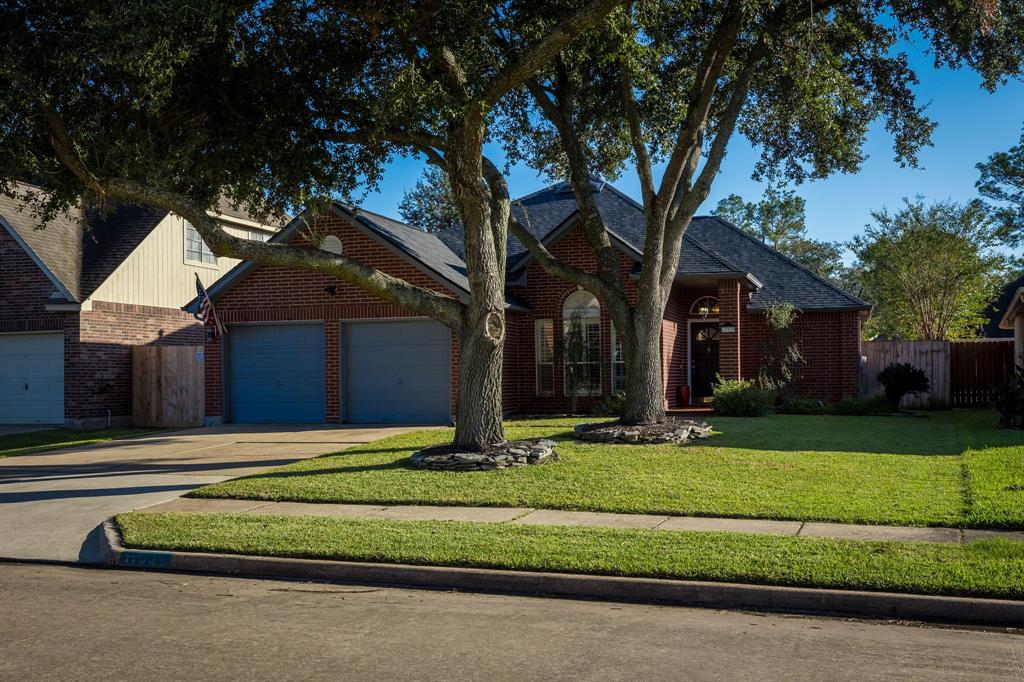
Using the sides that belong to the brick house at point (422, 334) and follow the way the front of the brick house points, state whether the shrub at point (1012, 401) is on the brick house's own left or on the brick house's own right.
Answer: on the brick house's own left

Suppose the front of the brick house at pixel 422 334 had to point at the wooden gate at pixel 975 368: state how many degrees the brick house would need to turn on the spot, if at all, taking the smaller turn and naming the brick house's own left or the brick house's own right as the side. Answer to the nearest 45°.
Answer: approximately 90° to the brick house's own left

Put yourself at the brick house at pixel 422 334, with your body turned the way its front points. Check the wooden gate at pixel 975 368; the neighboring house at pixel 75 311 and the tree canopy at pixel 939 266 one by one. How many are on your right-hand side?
1

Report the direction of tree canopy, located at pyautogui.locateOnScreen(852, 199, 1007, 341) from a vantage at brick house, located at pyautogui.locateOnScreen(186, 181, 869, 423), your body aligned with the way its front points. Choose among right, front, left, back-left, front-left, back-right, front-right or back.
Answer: back-left

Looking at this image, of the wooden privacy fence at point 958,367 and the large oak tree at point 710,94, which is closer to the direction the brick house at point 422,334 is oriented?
the large oak tree

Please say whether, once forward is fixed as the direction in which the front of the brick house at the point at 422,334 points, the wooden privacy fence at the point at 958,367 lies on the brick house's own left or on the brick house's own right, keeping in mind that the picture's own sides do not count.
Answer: on the brick house's own left

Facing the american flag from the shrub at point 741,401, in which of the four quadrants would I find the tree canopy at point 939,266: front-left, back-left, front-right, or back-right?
back-right

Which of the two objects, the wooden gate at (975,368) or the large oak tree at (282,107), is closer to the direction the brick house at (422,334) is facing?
the large oak tree

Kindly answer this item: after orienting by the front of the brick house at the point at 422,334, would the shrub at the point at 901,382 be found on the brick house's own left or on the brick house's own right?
on the brick house's own left

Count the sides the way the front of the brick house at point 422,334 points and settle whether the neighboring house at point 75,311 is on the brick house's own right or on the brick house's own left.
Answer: on the brick house's own right

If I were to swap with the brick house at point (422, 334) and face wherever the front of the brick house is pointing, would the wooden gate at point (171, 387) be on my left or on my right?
on my right

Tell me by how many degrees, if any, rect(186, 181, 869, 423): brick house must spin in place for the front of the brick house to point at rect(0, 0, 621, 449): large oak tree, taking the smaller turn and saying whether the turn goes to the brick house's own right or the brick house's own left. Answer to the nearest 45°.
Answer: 0° — it already faces it

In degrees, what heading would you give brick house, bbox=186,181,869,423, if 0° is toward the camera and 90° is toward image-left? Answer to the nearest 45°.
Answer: approximately 0°
